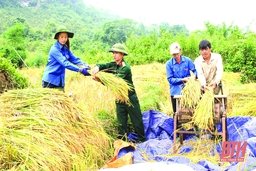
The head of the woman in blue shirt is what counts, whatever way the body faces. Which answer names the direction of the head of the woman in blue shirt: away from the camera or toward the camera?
toward the camera

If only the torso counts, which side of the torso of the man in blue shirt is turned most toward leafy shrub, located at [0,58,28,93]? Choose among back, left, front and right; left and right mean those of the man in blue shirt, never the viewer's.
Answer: right

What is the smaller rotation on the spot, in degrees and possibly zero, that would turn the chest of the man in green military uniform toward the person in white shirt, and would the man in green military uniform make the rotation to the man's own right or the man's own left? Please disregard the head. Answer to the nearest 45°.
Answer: approximately 135° to the man's own left

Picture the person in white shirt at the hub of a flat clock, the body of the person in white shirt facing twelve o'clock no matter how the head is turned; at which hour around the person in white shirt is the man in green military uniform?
The man in green military uniform is roughly at 3 o'clock from the person in white shirt.

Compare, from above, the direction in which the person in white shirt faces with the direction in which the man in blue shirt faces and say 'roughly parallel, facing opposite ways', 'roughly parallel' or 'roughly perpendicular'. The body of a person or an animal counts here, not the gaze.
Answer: roughly parallel

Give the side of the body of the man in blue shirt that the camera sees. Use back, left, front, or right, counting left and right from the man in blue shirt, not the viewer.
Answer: front

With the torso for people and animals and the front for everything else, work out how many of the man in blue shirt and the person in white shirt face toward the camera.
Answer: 2

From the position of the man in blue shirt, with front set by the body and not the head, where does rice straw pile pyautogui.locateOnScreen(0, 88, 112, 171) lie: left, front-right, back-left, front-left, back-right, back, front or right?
front-right

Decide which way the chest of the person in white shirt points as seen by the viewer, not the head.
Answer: toward the camera

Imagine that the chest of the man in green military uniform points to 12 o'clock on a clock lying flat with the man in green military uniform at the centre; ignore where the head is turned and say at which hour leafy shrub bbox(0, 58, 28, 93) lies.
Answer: The leafy shrub is roughly at 2 o'clock from the man in green military uniform.

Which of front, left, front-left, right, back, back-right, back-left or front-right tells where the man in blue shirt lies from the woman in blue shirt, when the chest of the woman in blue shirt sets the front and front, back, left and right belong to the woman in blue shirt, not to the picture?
front-left
